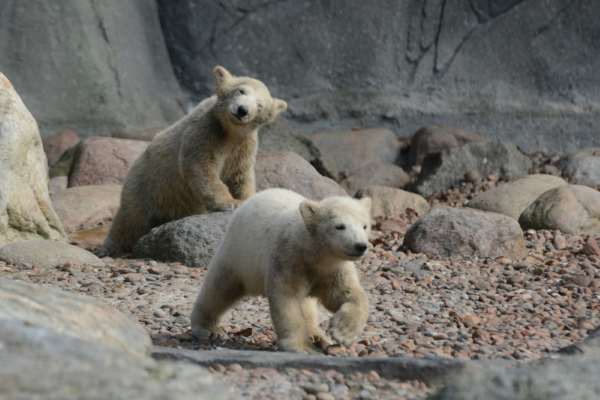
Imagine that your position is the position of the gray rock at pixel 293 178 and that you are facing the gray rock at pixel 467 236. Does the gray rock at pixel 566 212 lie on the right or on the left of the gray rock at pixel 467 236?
left

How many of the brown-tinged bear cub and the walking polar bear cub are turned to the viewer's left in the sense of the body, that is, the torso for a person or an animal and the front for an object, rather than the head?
0

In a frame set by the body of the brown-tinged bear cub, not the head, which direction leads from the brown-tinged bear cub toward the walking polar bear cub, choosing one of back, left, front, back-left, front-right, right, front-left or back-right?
front-right

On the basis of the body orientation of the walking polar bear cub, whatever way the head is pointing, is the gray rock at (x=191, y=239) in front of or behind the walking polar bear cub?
behind

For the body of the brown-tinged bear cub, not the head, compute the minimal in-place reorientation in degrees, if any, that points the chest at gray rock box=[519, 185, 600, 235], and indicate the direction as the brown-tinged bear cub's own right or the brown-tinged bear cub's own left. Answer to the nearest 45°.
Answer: approximately 45° to the brown-tinged bear cub's own left

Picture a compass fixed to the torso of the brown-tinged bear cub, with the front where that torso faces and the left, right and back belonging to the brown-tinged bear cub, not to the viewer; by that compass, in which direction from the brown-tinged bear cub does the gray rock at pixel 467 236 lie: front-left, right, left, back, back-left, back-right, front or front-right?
front-left

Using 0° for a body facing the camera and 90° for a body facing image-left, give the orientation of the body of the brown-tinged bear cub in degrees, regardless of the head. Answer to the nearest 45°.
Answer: approximately 315°

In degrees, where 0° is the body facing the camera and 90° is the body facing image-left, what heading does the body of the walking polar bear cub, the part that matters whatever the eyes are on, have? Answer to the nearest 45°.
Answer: approximately 315°

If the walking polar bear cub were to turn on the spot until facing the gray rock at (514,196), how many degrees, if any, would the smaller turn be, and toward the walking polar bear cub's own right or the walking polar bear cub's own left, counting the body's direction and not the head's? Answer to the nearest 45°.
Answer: approximately 90° to the walking polar bear cub's own left

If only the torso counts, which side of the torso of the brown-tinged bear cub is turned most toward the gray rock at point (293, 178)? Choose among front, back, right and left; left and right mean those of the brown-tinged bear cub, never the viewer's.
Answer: left

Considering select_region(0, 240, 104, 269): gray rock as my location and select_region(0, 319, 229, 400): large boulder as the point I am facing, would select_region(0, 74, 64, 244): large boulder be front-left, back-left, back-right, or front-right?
back-right

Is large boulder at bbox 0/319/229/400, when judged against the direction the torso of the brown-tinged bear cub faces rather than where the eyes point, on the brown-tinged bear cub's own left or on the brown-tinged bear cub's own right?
on the brown-tinged bear cub's own right

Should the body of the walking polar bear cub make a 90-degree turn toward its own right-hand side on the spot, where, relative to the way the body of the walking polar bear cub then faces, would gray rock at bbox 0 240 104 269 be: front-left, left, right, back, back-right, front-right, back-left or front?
right

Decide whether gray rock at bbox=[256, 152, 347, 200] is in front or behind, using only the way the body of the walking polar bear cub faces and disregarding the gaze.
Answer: behind
